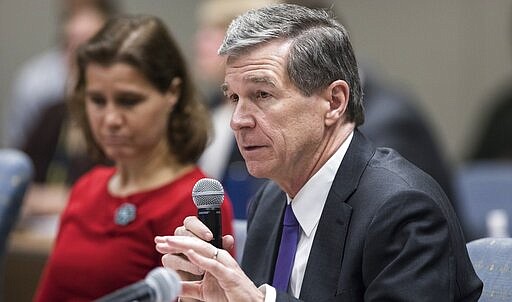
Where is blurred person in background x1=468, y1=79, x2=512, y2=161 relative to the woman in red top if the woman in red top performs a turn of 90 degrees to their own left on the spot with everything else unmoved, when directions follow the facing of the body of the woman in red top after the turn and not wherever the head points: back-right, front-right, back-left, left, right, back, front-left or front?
left

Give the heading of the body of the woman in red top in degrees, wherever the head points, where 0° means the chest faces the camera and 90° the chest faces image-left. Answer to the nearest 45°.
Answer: approximately 45°

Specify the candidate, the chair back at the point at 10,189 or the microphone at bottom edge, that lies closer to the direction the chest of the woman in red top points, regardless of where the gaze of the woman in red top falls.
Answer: the microphone at bottom edge

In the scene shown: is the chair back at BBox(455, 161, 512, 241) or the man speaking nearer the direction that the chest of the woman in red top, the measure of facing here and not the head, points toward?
the man speaking

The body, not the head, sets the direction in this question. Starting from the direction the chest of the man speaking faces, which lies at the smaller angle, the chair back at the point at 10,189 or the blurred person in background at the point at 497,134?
the chair back

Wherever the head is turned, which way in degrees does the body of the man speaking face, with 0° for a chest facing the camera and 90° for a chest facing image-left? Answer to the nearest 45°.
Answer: approximately 45°

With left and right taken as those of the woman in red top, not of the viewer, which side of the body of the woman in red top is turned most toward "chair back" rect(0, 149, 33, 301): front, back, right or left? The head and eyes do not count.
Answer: right

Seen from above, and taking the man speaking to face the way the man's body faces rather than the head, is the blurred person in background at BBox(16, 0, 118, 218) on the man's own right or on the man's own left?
on the man's own right
